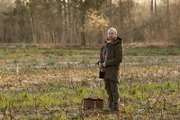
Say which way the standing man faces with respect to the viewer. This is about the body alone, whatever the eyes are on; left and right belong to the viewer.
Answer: facing the viewer and to the left of the viewer
